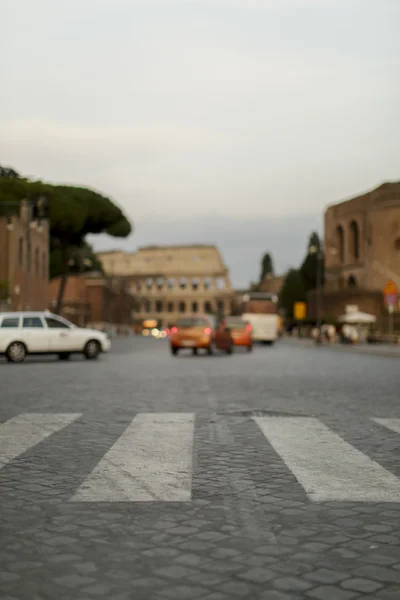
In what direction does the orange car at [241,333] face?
away from the camera

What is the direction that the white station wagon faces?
to the viewer's right

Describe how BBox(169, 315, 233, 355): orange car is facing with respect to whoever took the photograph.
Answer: facing away from the viewer and to the right of the viewer

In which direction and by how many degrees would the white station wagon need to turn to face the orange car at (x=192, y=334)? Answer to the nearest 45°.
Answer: approximately 45° to its left
